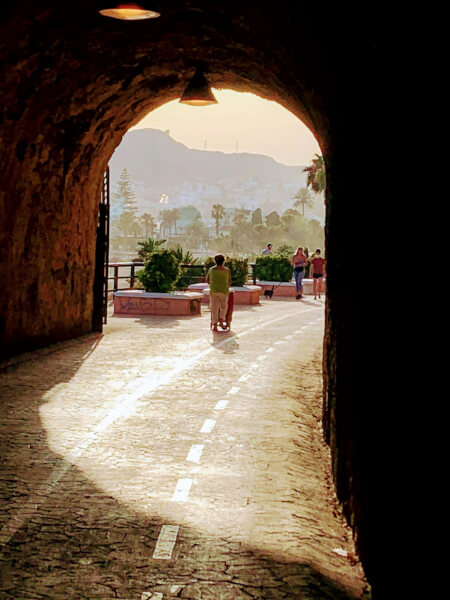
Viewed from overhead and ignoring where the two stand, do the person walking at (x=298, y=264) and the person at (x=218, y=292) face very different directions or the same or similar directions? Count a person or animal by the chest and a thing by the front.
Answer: very different directions

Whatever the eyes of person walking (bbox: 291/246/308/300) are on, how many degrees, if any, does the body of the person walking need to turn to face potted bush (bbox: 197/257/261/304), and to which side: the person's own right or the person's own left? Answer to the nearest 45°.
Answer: approximately 45° to the person's own right

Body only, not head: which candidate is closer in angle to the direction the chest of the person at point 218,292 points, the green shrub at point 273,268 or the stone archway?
the green shrub

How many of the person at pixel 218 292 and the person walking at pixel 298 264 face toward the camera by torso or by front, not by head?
1

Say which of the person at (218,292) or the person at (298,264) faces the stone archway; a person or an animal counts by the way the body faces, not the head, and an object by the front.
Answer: the person at (298,264)

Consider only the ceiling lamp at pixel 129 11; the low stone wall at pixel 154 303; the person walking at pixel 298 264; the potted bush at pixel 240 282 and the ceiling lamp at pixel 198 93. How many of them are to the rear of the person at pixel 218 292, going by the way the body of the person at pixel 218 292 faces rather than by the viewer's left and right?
2

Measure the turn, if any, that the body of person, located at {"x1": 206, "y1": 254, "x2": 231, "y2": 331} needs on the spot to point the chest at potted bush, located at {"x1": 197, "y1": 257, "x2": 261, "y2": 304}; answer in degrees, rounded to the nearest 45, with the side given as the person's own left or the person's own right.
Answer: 0° — they already face it

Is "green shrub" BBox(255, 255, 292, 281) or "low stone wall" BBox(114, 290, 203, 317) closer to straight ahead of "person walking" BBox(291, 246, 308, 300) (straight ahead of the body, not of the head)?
the low stone wall

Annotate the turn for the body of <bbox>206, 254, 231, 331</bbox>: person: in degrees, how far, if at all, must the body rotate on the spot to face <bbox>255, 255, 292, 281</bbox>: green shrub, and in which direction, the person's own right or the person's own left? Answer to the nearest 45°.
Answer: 0° — they already face it

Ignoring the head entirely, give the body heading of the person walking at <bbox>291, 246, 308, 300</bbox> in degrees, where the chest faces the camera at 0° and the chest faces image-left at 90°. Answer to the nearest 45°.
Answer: approximately 0°

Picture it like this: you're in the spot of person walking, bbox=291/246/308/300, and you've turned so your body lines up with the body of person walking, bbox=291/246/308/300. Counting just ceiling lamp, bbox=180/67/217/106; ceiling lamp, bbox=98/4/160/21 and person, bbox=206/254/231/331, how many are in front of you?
3

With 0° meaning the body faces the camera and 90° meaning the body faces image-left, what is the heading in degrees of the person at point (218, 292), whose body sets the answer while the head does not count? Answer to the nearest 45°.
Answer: approximately 180°

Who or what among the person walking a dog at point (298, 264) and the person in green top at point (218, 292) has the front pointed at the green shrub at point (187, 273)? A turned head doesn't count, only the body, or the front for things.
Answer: the person in green top at point (218, 292)

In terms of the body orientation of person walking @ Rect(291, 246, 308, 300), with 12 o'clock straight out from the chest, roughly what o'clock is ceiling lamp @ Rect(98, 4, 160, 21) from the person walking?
The ceiling lamp is roughly at 12 o'clock from the person walking.
